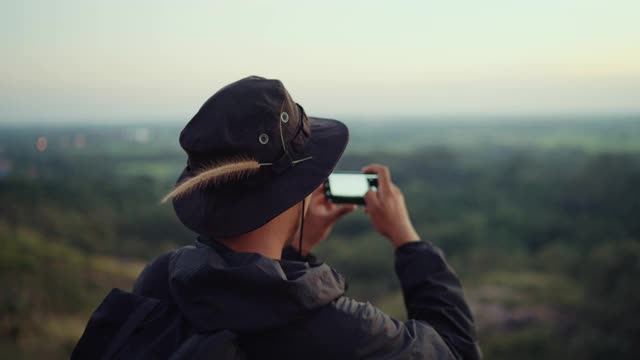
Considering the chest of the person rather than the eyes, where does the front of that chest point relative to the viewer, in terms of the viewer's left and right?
facing away from the viewer and to the right of the viewer

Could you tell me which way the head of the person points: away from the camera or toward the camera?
away from the camera
